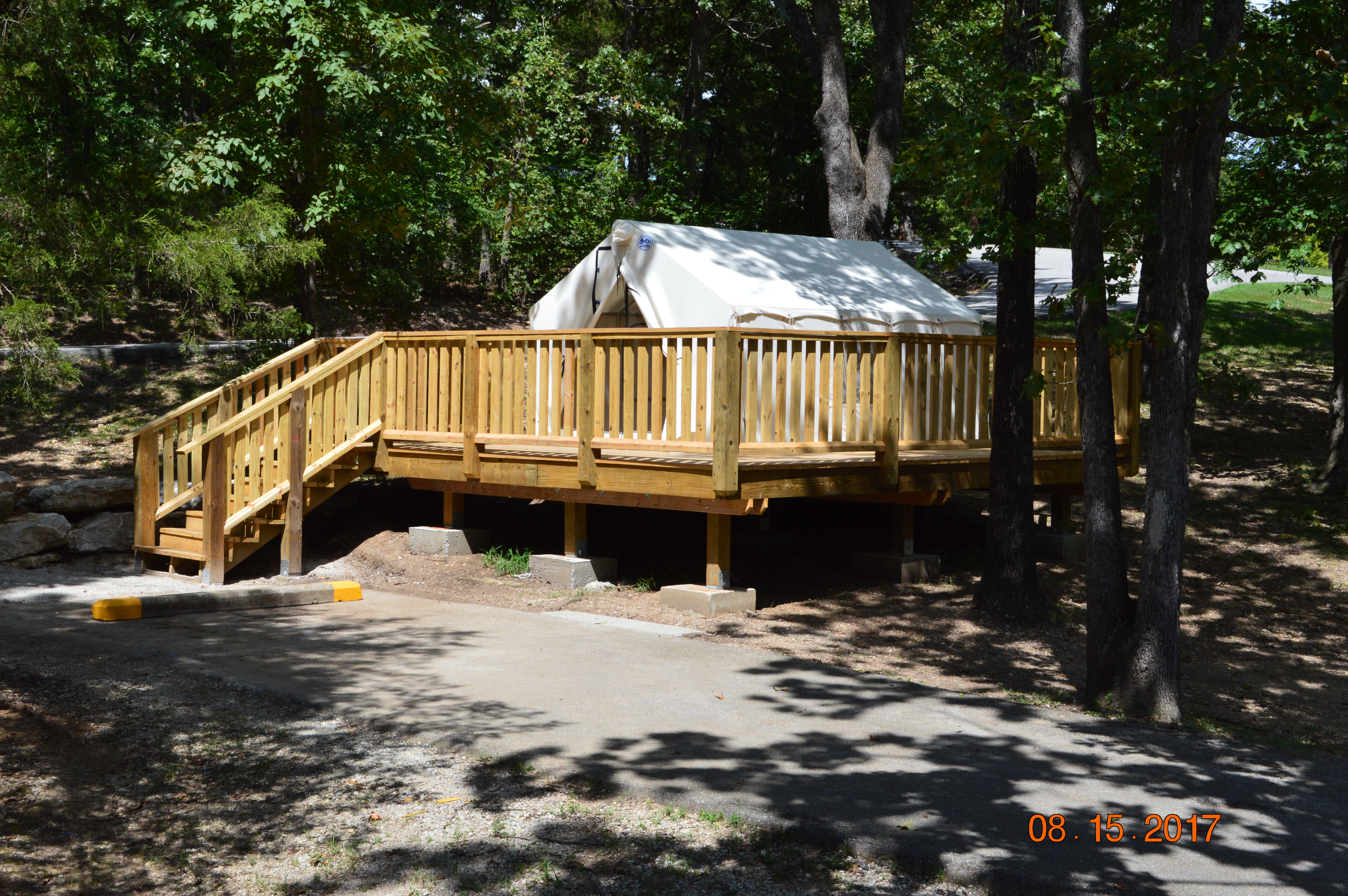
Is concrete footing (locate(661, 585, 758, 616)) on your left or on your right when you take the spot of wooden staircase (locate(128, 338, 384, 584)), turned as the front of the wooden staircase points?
on your left

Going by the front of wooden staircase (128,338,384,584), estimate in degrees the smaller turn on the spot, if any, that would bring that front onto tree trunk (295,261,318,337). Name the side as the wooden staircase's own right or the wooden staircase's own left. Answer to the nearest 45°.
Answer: approximately 135° to the wooden staircase's own right

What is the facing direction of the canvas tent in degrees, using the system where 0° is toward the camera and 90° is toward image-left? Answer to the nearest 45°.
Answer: approximately 45°

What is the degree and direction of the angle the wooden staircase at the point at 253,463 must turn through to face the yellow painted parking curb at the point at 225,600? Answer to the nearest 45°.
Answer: approximately 45° to its left

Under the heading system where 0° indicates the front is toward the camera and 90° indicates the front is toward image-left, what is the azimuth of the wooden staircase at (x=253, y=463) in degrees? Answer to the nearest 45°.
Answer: approximately 45°

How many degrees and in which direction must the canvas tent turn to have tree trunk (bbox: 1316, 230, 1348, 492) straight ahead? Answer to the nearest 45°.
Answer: approximately 180°

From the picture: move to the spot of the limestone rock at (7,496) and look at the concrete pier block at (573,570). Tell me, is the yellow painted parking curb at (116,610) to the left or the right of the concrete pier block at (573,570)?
right
